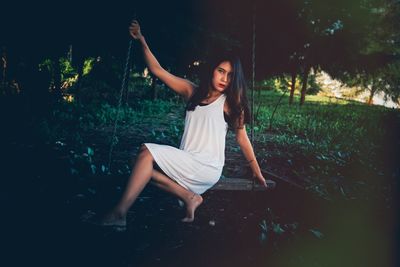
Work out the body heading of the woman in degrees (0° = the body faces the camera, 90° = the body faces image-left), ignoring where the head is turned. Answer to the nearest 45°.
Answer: approximately 45°
